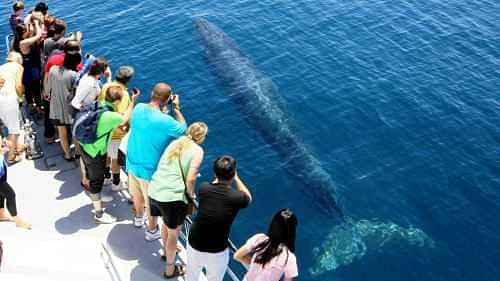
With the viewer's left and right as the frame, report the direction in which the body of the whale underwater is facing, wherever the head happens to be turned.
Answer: facing away from the viewer and to the left of the viewer

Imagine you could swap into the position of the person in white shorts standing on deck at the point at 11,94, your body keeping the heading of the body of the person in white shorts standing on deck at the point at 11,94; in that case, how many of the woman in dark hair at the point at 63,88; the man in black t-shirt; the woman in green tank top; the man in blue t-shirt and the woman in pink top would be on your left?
0

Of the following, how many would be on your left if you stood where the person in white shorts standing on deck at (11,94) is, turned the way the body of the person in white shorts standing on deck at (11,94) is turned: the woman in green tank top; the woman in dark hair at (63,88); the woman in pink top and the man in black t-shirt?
0

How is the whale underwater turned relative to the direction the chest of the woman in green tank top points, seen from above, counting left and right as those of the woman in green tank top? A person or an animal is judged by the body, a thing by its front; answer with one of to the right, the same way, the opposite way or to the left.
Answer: to the left

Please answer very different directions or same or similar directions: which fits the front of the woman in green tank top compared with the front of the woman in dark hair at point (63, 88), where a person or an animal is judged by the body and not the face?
same or similar directions

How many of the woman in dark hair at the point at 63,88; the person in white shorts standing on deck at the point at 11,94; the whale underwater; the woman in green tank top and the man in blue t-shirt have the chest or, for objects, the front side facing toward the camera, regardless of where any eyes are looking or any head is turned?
0

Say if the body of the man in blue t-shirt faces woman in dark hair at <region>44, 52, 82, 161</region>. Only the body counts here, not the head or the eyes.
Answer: no

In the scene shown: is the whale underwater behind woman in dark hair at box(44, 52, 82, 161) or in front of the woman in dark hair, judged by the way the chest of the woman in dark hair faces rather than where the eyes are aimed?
in front

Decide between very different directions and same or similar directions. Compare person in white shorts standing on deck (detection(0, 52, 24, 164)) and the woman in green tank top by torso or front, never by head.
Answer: same or similar directions

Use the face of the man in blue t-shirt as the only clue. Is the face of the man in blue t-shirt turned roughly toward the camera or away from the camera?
away from the camera

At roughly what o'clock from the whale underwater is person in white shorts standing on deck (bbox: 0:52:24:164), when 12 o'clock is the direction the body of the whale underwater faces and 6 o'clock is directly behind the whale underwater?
The person in white shorts standing on deck is roughly at 9 o'clock from the whale underwater.

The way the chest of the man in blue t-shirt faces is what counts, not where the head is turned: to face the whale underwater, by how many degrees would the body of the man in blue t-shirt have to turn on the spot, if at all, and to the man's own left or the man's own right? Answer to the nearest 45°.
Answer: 0° — they already face it

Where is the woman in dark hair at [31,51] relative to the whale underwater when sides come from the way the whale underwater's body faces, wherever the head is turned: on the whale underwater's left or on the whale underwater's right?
on the whale underwater's left

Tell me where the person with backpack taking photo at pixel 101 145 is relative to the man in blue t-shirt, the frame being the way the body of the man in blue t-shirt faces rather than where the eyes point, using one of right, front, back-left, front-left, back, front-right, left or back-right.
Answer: left

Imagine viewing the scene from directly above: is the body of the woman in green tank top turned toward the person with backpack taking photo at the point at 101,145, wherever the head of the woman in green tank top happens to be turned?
no

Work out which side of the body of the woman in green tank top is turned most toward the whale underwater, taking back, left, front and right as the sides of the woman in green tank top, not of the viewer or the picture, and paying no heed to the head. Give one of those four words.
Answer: front

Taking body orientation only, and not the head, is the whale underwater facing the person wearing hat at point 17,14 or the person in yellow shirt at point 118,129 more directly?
the person wearing hat
